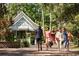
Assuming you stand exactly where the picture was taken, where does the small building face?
facing the viewer

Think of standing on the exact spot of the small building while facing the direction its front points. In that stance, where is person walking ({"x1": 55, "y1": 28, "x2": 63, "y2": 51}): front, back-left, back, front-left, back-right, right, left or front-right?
left
